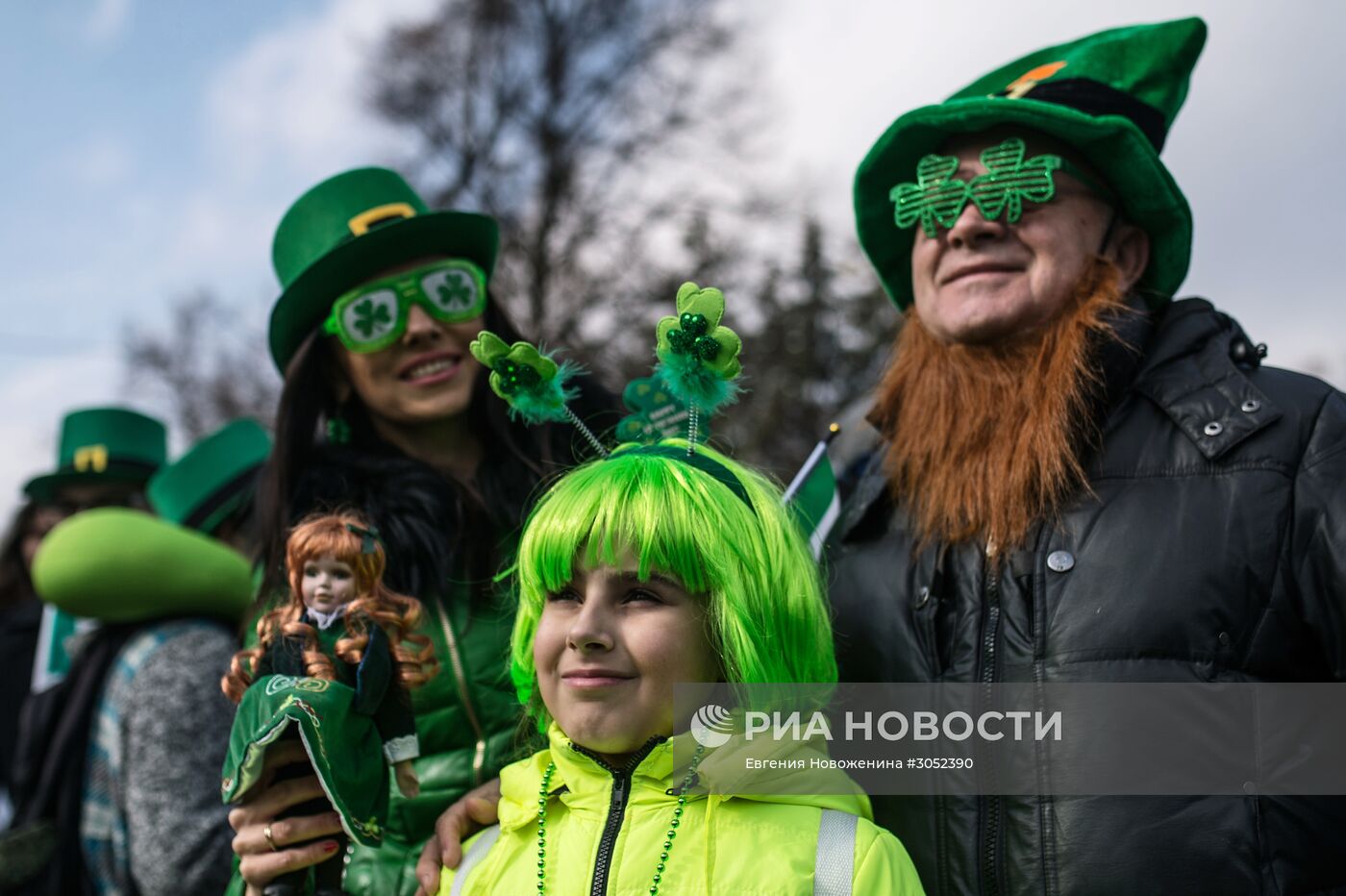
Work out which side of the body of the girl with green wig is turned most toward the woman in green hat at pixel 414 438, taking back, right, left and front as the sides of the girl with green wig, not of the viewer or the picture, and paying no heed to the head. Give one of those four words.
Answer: right

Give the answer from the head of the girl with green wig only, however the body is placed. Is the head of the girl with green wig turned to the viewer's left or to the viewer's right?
to the viewer's left

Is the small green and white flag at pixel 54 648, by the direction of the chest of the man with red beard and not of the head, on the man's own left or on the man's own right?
on the man's own right

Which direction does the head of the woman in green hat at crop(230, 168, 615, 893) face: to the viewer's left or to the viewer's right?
to the viewer's right

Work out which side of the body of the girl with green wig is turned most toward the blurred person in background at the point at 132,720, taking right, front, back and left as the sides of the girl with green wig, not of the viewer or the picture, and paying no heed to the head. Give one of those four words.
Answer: right

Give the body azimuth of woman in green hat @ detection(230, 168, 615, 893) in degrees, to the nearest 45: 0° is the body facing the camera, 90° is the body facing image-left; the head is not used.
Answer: approximately 315°
